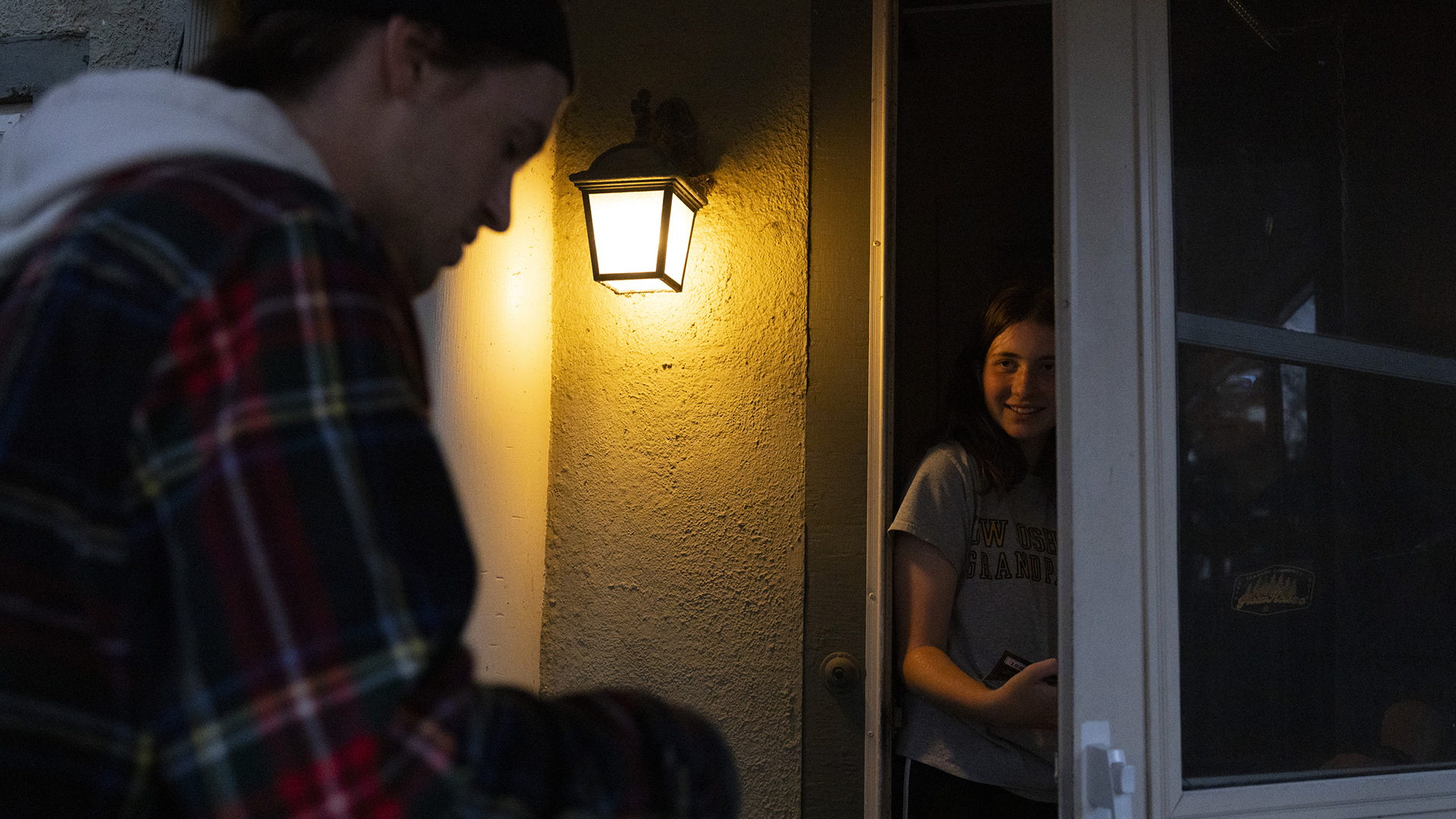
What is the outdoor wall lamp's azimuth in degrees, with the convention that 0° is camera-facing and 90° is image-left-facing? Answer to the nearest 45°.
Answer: approximately 45°

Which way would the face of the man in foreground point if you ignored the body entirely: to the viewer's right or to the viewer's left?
to the viewer's right

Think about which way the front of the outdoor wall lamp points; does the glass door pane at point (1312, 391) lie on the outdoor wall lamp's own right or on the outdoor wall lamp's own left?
on the outdoor wall lamp's own left

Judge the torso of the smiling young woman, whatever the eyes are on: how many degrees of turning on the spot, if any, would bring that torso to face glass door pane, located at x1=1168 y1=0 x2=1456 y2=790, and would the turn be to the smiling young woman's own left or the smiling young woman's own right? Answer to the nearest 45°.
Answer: approximately 45° to the smiling young woman's own left

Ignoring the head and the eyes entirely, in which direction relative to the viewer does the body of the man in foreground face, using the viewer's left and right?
facing to the right of the viewer
